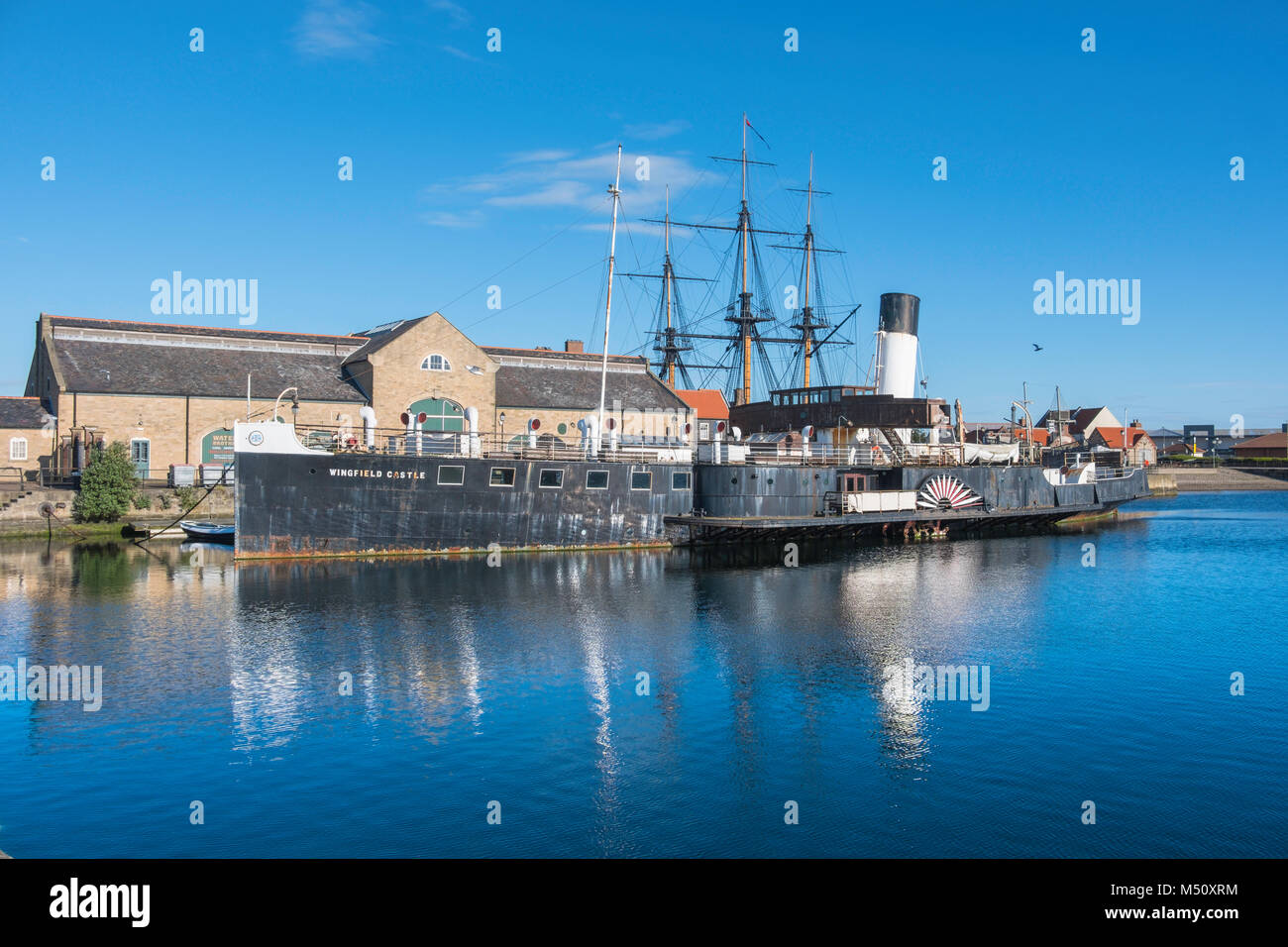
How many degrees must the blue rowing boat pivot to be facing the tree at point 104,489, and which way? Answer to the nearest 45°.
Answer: approximately 45° to its right

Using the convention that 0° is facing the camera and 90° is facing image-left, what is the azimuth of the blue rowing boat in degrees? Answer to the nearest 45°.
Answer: approximately 90°
